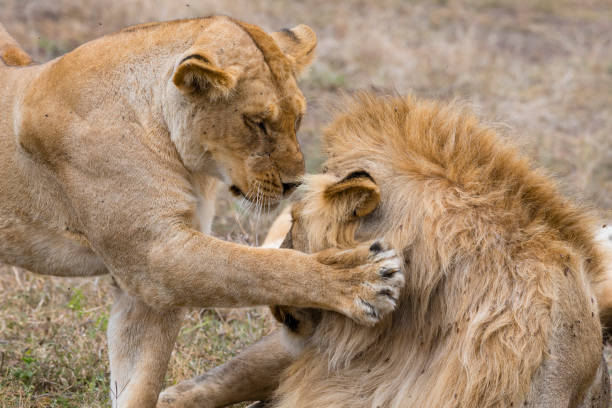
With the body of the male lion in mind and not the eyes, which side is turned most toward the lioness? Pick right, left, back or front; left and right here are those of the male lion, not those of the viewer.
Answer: front

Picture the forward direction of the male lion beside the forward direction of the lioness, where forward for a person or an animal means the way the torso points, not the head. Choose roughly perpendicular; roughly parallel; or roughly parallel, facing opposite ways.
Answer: roughly parallel, facing opposite ways

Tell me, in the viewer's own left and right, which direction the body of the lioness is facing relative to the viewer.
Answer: facing to the right of the viewer

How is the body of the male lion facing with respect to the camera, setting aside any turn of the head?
to the viewer's left

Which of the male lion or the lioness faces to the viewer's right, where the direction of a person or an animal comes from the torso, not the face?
the lioness

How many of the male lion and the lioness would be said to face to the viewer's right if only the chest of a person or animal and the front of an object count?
1

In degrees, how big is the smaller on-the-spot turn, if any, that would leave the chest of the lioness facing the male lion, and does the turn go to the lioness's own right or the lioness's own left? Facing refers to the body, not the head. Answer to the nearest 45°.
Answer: approximately 45° to the lioness's own right
